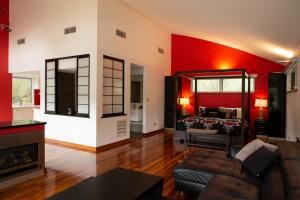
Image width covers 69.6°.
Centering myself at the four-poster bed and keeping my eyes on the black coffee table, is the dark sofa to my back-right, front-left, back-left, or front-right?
front-left

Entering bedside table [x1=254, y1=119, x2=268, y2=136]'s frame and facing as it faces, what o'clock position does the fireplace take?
The fireplace is roughly at 1 o'clock from the bedside table.

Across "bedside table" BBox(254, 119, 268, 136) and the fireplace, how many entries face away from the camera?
0

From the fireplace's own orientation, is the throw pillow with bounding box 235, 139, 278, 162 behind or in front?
in front

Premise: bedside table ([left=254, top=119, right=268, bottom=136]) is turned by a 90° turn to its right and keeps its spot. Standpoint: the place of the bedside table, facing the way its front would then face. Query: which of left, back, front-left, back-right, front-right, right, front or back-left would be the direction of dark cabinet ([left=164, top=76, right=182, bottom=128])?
front

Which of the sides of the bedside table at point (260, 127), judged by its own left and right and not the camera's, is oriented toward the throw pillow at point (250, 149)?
front

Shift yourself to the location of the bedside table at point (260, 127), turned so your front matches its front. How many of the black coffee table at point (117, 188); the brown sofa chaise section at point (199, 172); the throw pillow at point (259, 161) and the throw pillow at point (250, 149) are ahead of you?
4

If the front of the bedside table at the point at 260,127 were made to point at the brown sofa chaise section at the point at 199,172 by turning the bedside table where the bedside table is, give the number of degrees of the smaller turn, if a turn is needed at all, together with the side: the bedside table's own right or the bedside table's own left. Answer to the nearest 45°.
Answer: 0° — it already faces it

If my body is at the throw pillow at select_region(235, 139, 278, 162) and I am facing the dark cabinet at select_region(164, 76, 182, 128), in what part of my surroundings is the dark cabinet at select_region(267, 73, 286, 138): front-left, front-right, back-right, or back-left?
front-right

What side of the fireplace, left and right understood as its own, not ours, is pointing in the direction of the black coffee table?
front

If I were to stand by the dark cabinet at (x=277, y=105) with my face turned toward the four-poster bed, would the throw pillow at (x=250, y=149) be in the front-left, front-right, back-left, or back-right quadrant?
front-left

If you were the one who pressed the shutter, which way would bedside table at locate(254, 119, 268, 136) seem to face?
facing the viewer

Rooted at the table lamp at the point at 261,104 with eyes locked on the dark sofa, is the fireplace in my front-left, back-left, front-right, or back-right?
front-right
